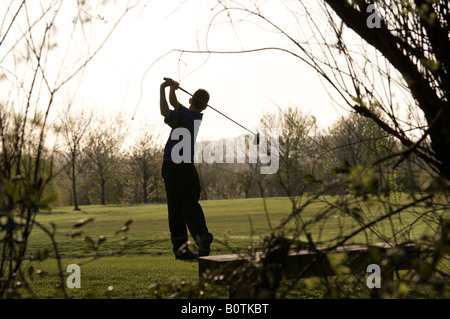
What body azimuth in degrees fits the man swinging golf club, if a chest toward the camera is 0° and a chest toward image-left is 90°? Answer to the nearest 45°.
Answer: approximately 135°
